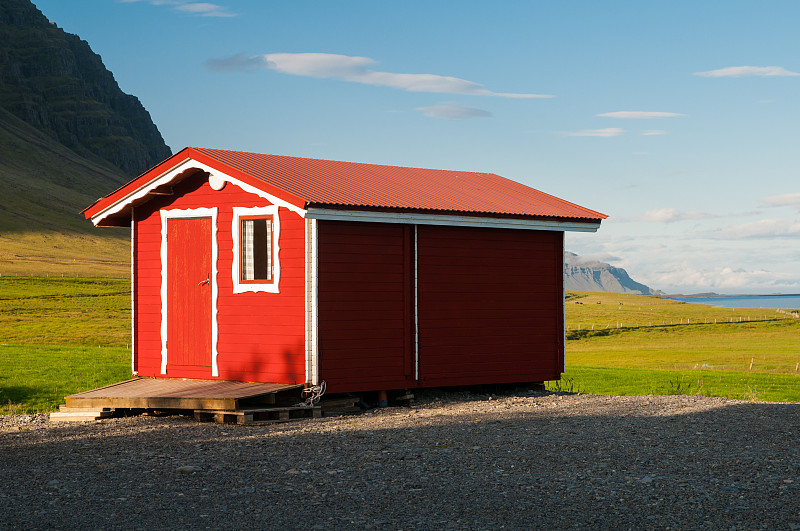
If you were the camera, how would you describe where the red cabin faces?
facing the viewer and to the left of the viewer

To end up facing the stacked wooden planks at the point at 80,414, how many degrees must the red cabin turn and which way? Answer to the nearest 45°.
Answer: approximately 45° to its right

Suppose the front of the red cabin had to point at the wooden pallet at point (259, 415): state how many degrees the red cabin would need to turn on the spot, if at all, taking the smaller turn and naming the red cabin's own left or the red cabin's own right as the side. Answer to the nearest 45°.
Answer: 0° — it already faces it

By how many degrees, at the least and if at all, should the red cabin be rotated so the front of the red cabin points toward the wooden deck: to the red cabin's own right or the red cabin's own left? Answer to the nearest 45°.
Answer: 0° — it already faces it
